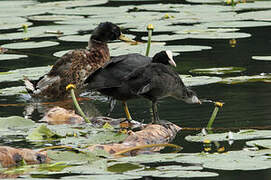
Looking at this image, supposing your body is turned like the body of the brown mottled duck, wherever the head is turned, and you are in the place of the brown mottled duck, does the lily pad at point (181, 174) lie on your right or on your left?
on your right

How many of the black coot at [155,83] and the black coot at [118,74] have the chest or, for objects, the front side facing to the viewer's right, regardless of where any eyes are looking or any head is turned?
2

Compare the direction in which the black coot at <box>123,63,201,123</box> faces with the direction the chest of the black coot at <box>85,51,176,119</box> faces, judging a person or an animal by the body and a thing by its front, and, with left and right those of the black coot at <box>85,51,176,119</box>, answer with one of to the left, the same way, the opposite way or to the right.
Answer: the same way

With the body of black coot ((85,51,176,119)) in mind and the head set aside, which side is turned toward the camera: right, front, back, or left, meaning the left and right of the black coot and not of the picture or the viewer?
right

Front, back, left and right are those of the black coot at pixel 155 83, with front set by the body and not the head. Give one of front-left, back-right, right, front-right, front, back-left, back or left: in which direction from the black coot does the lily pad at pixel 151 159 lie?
right

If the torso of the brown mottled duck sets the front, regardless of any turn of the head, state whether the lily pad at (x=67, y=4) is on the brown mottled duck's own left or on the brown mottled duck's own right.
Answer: on the brown mottled duck's own left

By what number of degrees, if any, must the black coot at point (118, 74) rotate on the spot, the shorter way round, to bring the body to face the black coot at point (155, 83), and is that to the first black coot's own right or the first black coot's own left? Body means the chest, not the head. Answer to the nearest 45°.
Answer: approximately 45° to the first black coot's own right

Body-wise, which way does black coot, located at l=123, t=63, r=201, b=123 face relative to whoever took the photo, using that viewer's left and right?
facing to the right of the viewer

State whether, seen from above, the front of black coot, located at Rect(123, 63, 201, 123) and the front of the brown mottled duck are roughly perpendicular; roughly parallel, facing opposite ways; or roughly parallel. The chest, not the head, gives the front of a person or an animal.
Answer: roughly parallel

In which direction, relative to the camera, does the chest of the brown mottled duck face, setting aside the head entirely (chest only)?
to the viewer's right

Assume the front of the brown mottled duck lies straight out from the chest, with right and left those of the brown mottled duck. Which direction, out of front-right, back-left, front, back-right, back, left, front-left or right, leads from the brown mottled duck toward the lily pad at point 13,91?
back

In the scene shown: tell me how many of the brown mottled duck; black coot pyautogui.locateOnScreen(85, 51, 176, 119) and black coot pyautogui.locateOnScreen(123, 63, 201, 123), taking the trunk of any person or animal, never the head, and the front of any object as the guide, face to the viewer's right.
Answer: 3

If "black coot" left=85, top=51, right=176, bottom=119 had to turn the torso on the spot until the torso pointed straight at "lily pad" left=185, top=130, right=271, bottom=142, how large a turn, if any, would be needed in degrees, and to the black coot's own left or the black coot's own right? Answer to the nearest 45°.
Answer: approximately 45° to the black coot's own right

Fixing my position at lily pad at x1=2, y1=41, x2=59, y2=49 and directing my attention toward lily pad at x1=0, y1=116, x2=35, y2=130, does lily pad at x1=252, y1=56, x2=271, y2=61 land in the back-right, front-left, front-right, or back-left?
front-left

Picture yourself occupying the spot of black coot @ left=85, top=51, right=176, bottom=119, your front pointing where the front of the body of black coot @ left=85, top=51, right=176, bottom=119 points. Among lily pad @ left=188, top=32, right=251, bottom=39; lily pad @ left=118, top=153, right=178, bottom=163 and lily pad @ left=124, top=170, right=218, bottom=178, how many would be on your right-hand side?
2

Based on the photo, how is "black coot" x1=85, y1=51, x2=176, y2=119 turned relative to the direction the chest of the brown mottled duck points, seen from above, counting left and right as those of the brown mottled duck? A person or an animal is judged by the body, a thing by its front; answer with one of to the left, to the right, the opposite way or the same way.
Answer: the same way
